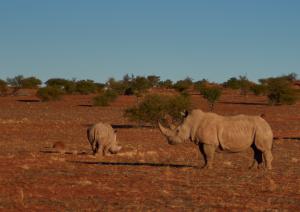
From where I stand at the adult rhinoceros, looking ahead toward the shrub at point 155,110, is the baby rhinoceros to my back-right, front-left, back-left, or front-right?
front-left

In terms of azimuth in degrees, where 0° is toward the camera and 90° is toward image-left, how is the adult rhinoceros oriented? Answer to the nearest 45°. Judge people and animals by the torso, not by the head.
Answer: approximately 90°

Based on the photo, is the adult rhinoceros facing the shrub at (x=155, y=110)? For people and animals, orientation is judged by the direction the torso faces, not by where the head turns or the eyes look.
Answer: no

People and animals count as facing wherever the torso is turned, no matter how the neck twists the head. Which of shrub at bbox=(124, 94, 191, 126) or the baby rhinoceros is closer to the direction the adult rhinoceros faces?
the baby rhinoceros

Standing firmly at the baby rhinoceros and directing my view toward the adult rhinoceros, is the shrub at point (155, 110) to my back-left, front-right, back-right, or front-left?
back-left

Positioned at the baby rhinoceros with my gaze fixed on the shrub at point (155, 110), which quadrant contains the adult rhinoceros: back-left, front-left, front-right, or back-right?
back-right

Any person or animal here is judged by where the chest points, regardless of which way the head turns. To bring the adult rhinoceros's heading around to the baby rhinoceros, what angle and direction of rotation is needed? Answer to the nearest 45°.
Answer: approximately 45° to its right
